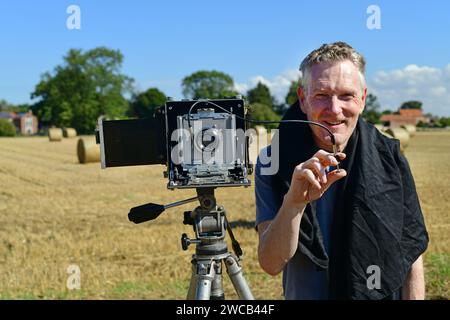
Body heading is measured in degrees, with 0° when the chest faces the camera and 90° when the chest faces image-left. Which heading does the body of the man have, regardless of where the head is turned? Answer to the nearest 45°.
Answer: approximately 0°

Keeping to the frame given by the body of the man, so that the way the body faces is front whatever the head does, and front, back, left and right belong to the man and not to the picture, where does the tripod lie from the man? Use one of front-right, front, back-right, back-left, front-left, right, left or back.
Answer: right

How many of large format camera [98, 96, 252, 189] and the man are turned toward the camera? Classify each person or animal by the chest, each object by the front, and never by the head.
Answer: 2

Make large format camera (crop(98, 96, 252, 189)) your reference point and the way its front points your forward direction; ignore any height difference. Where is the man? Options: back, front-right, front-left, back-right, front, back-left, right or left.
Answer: left

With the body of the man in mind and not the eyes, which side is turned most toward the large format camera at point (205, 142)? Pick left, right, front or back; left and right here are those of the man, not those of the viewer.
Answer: right

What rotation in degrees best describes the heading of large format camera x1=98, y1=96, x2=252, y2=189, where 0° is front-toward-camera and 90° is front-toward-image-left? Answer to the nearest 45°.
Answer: approximately 0°

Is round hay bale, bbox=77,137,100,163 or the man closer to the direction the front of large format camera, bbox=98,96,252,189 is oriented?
the man

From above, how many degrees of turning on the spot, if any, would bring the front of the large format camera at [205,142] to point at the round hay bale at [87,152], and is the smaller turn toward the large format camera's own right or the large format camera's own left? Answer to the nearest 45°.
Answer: approximately 180°
